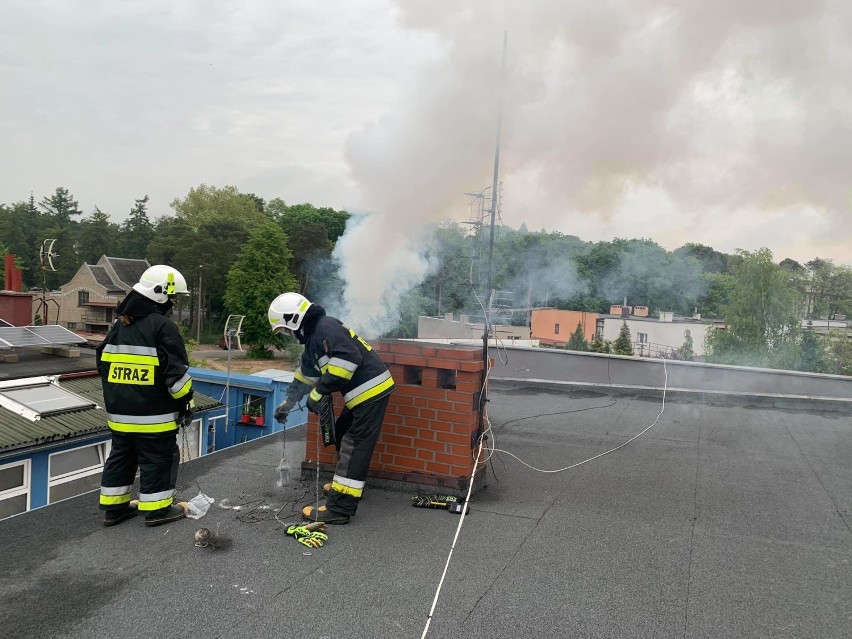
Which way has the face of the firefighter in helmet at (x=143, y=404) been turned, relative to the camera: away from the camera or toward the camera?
away from the camera

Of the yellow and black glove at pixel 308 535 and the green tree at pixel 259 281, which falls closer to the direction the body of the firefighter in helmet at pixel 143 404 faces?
the green tree

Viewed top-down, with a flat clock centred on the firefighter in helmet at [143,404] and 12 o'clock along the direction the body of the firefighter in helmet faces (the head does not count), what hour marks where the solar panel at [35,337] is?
The solar panel is roughly at 10 o'clock from the firefighter in helmet.

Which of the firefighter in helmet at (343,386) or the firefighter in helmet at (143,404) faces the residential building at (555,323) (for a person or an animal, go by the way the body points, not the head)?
the firefighter in helmet at (143,404)

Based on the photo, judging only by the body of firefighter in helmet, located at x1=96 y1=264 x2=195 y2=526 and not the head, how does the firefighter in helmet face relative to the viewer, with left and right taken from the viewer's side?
facing away from the viewer and to the right of the viewer

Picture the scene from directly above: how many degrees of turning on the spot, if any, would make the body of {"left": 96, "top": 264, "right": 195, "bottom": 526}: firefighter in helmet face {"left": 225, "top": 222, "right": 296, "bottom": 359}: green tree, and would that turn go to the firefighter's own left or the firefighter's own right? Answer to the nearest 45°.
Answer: approximately 45° to the firefighter's own left

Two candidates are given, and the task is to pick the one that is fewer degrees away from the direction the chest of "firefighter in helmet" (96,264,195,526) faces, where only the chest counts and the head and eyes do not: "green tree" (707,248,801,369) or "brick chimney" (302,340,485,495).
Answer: the green tree

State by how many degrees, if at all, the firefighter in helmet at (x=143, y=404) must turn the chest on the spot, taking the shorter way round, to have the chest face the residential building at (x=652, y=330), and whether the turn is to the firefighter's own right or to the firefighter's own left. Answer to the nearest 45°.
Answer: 0° — they already face it
